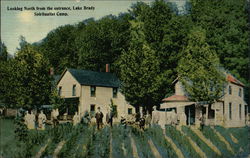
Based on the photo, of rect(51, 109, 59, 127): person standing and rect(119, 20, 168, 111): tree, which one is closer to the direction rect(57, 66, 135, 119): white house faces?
the person standing

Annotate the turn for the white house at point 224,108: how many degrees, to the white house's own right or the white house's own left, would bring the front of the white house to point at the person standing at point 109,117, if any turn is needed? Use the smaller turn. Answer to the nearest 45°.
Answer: approximately 45° to the white house's own right

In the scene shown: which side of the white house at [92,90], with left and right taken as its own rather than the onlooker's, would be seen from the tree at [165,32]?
back

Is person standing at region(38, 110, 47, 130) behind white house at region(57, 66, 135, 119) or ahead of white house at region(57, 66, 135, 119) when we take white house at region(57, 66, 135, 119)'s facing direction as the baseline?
ahead

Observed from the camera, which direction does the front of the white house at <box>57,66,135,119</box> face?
facing the viewer and to the left of the viewer

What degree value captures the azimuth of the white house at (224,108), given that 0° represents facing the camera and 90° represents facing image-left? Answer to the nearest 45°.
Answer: approximately 45°

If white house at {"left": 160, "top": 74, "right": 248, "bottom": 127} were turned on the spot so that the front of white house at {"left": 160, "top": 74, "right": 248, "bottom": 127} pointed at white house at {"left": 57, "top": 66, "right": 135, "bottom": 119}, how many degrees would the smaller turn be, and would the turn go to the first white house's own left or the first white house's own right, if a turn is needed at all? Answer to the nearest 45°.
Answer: approximately 45° to the first white house's own right

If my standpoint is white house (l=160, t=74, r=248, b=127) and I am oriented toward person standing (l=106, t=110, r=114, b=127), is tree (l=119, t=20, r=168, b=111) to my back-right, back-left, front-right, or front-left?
front-right

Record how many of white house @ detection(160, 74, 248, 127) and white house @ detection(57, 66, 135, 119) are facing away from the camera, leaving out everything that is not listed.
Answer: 0
